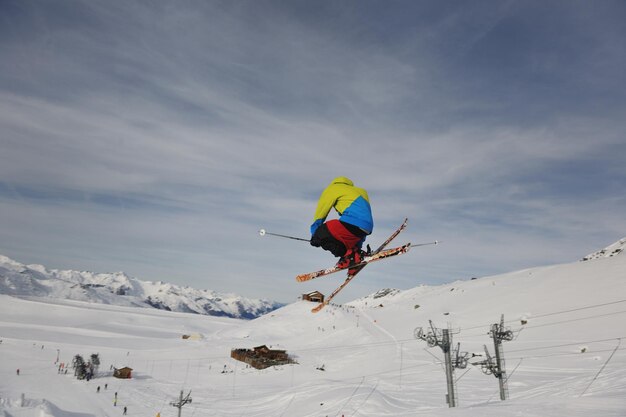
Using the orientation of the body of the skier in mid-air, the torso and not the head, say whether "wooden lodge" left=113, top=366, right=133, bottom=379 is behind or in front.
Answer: in front

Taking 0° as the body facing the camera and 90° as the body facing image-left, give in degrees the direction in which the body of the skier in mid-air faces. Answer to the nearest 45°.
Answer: approximately 135°
